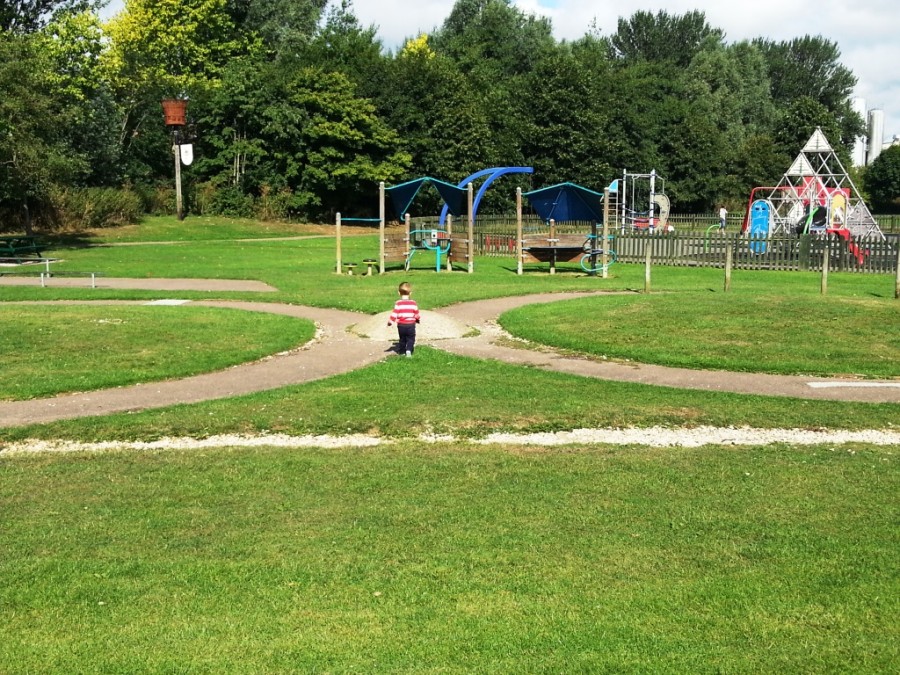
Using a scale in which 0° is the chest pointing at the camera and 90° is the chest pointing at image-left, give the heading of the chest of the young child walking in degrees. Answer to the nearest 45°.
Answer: approximately 180°

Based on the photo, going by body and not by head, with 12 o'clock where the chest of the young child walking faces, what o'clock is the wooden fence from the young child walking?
The wooden fence is roughly at 1 o'clock from the young child walking.

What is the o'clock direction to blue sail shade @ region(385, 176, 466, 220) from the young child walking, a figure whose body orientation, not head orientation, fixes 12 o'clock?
The blue sail shade is roughly at 12 o'clock from the young child walking.

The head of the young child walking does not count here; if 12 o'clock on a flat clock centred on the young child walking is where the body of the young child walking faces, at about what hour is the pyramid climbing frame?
The pyramid climbing frame is roughly at 1 o'clock from the young child walking.
